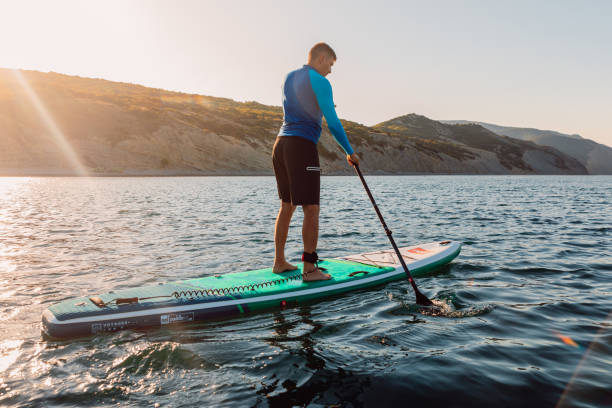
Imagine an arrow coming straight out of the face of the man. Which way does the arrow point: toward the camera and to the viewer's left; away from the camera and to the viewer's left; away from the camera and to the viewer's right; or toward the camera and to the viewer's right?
away from the camera and to the viewer's right

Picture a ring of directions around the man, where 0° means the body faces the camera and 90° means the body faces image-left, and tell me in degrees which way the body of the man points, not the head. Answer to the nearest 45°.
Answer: approximately 225°

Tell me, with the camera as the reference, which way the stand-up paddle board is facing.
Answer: facing away from the viewer and to the right of the viewer
